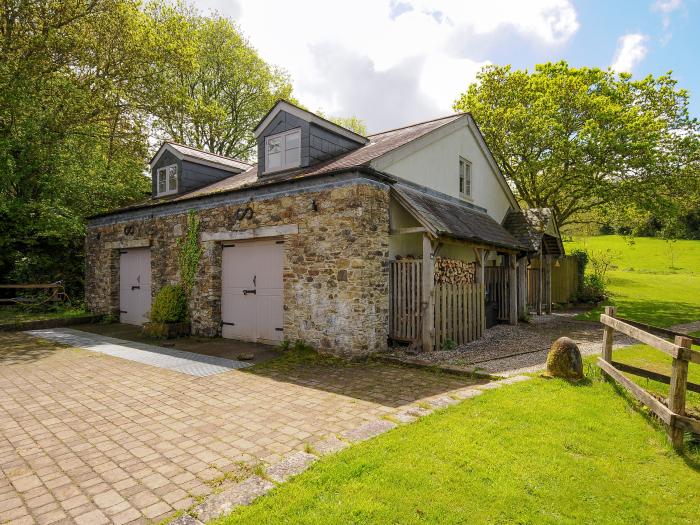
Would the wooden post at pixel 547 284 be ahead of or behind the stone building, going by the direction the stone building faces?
behind

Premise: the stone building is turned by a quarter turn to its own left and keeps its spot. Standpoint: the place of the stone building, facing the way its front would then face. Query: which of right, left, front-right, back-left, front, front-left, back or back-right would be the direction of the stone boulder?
front

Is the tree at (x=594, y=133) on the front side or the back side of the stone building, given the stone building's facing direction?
on the back side

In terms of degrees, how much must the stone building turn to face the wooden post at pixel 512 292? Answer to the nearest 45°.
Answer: approximately 135° to its left

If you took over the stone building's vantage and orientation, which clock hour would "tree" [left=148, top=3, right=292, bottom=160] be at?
The tree is roughly at 4 o'clock from the stone building.

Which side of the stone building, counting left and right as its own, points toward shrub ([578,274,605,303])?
back

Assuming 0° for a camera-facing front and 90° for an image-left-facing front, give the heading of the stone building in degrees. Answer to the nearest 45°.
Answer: approximately 45°
